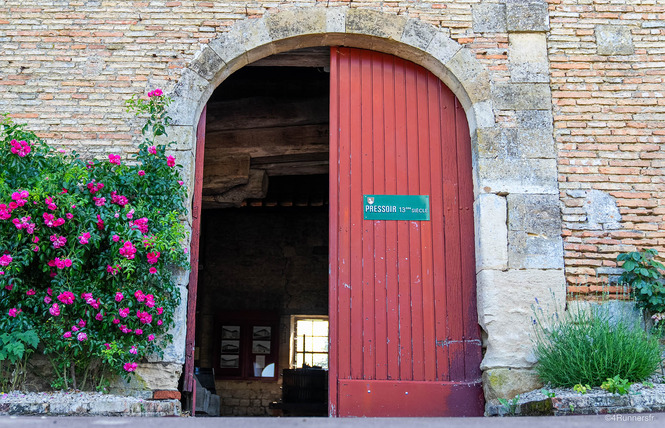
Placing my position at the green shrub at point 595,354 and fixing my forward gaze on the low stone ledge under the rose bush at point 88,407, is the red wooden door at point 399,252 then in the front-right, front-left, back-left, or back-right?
front-right

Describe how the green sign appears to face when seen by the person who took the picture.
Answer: facing the viewer

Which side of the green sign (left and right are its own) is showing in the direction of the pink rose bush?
right

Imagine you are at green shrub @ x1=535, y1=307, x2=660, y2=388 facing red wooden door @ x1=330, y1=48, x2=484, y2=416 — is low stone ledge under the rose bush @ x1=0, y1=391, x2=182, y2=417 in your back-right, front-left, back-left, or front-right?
front-left

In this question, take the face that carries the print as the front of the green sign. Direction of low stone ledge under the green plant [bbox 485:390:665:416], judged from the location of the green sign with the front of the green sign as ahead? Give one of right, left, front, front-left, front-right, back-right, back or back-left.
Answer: front-left

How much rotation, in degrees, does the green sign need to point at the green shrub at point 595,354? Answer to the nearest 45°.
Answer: approximately 45° to its left

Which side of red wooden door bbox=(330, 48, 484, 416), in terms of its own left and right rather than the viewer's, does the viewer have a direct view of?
front

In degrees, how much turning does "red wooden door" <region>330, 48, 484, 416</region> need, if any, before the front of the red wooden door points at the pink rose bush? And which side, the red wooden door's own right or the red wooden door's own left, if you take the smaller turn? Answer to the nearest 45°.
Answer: approximately 45° to the red wooden door's own right

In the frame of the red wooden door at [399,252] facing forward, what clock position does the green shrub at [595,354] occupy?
The green shrub is roughly at 10 o'clock from the red wooden door.

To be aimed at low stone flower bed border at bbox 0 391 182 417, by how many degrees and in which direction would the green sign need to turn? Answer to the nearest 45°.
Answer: approximately 45° to its right

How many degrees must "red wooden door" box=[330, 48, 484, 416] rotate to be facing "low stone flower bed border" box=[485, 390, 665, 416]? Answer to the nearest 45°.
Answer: approximately 45° to its left
